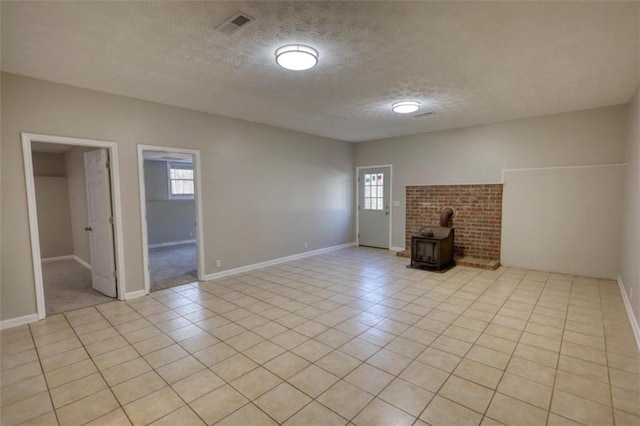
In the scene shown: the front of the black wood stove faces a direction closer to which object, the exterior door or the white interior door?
the white interior door

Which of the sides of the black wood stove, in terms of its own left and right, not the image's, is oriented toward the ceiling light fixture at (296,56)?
front

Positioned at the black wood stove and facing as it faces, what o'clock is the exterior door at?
The exterior door is roughly at 3 o'clock from the black wood stove.

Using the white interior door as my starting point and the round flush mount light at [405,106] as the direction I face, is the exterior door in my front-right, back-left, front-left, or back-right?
front-left

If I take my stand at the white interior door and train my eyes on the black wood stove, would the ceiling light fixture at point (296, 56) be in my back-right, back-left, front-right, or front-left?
front-right

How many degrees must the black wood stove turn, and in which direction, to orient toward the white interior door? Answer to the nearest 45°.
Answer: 0° — it already faces it

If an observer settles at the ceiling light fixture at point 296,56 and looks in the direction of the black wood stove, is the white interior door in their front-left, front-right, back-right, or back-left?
back-left

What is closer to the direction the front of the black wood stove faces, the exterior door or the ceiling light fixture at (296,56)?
the ceiling light fixture

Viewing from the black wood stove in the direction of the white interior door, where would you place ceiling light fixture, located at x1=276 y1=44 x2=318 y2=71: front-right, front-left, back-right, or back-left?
front-left

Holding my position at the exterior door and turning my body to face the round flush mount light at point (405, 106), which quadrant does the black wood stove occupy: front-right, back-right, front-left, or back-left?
front-left

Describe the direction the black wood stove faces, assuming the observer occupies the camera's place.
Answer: facing the viewer and to the left of the viewer

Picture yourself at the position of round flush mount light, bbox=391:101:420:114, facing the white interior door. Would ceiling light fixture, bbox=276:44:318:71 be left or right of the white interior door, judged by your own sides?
left
